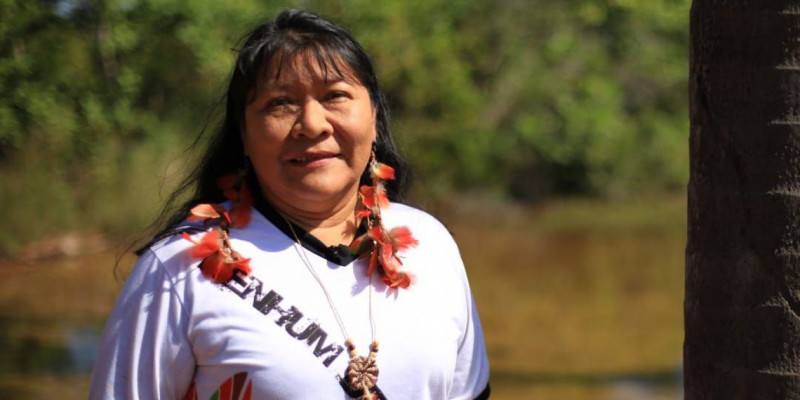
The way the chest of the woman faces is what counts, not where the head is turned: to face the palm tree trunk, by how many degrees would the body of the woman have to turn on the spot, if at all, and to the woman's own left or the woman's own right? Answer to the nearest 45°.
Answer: approximately 45° to the woman's own left

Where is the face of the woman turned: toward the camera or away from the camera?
toward the camera

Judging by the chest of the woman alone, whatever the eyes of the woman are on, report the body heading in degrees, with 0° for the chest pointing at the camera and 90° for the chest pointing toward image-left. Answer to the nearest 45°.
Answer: approximately 315°
